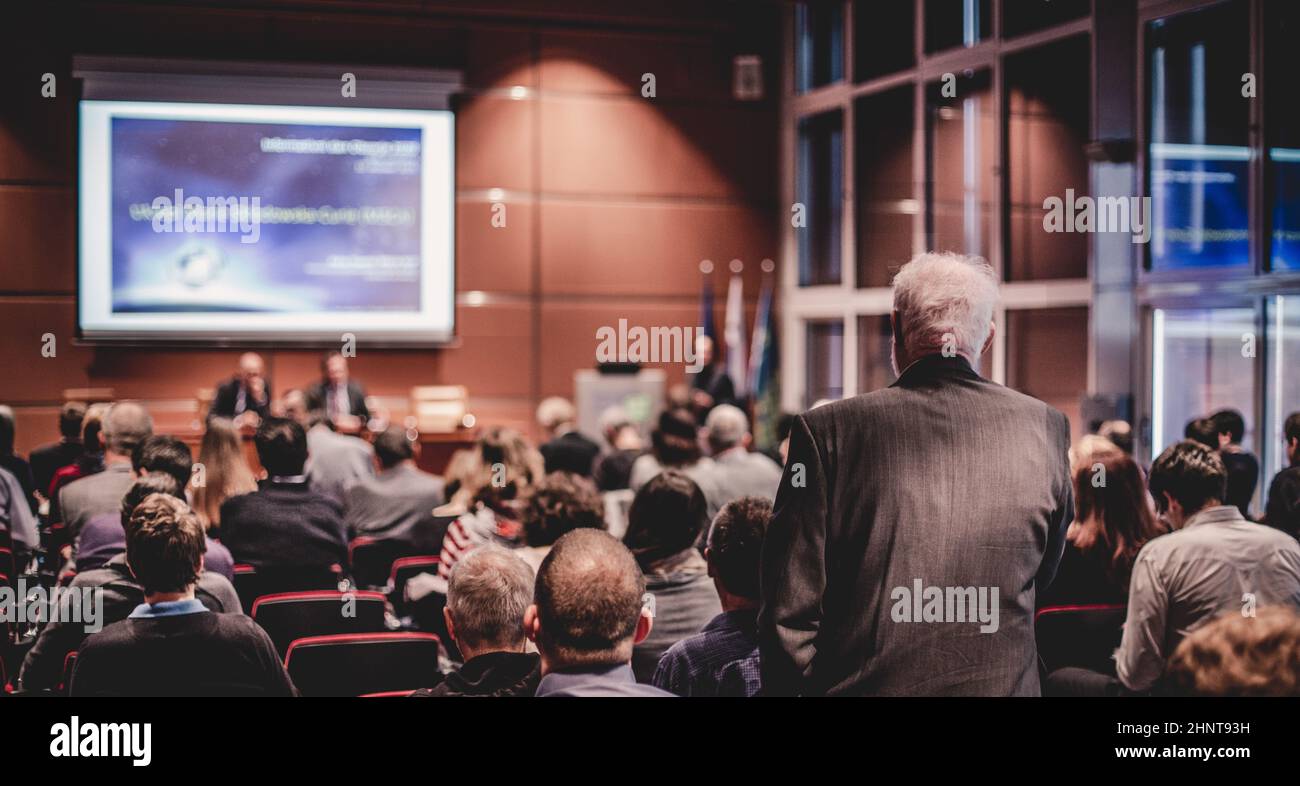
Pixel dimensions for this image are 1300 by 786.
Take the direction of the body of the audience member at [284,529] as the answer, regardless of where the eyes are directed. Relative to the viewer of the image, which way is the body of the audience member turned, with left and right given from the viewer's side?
facing away from the viewer

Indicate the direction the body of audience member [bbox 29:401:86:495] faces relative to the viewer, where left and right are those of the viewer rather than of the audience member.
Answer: facing away from the viewer

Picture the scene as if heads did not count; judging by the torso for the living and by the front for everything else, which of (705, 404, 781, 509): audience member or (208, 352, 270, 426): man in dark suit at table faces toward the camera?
the man in dark suit at table

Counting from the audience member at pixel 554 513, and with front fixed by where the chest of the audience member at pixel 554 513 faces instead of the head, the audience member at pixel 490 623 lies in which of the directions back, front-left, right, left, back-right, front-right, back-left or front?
back

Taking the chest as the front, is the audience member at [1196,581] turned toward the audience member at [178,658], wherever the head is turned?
no

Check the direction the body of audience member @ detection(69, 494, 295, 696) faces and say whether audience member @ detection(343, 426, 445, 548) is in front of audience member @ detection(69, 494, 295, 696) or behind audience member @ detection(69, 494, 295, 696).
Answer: in front

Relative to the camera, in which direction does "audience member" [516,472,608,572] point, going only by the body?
away from the camera

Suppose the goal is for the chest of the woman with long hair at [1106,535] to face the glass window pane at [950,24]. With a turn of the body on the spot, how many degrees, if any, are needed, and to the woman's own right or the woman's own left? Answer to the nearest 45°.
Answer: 0° — they already face it

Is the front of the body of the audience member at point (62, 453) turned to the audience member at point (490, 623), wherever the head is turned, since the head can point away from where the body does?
no

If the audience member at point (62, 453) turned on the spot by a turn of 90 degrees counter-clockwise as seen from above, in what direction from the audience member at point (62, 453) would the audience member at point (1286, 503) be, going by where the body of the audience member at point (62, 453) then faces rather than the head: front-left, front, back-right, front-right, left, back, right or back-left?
back-left

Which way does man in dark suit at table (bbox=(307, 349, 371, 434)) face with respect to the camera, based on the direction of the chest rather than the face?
toward the camera

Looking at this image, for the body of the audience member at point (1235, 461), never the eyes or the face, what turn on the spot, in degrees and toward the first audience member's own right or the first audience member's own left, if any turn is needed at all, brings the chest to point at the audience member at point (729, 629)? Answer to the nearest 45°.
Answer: approximately 135° to the first audience member's own left

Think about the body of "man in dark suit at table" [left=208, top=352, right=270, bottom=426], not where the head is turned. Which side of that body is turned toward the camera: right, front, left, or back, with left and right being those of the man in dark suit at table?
front

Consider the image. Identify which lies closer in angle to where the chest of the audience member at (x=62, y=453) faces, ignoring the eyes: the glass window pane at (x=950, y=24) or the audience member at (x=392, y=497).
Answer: the glass window pane

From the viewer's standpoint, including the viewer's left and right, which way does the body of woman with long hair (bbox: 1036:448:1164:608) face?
facing away from the viewer

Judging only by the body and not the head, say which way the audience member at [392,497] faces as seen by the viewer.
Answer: away from the camera

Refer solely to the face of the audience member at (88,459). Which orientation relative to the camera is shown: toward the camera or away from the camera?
away from the camera

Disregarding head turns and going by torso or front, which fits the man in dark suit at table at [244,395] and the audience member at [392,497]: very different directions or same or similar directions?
very different directions

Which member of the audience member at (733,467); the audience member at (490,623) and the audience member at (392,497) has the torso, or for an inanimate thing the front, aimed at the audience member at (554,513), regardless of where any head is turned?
the audience member at (490,623)

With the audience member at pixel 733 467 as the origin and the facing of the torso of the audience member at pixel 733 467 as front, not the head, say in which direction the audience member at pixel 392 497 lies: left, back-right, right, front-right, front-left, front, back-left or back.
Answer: left
